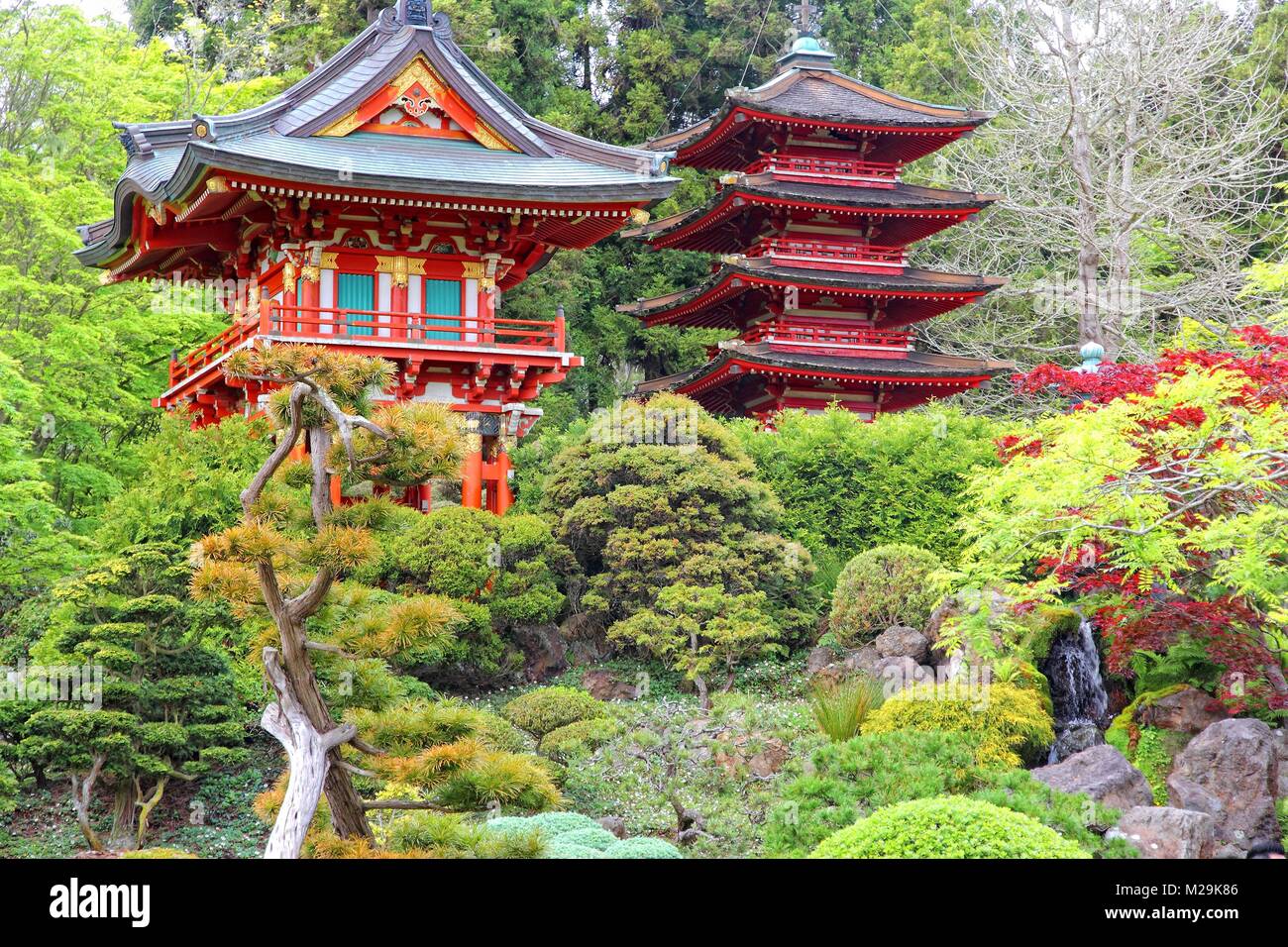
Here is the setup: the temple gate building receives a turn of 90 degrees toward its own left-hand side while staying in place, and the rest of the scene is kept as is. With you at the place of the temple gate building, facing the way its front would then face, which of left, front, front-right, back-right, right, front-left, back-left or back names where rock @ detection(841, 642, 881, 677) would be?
front-right

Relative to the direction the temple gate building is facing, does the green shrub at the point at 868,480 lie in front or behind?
in front

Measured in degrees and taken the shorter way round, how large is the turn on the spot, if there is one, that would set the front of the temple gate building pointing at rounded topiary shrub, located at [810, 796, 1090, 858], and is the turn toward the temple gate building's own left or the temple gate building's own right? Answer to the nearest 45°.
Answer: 0° — it already faces it

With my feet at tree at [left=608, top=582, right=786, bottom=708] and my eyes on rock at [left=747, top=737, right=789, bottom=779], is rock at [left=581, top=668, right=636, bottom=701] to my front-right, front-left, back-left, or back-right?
back-right

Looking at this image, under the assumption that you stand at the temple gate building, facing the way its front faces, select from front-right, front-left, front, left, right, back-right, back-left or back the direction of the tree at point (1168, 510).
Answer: front-left

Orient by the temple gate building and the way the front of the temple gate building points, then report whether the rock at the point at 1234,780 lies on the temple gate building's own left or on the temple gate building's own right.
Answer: on the temple gate building's own left

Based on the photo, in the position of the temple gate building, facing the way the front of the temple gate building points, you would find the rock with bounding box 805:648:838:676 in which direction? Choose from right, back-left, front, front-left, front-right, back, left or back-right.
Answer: front-left

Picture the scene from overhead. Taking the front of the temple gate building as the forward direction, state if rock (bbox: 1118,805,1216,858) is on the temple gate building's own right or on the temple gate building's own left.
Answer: on the temple gate building's own left
